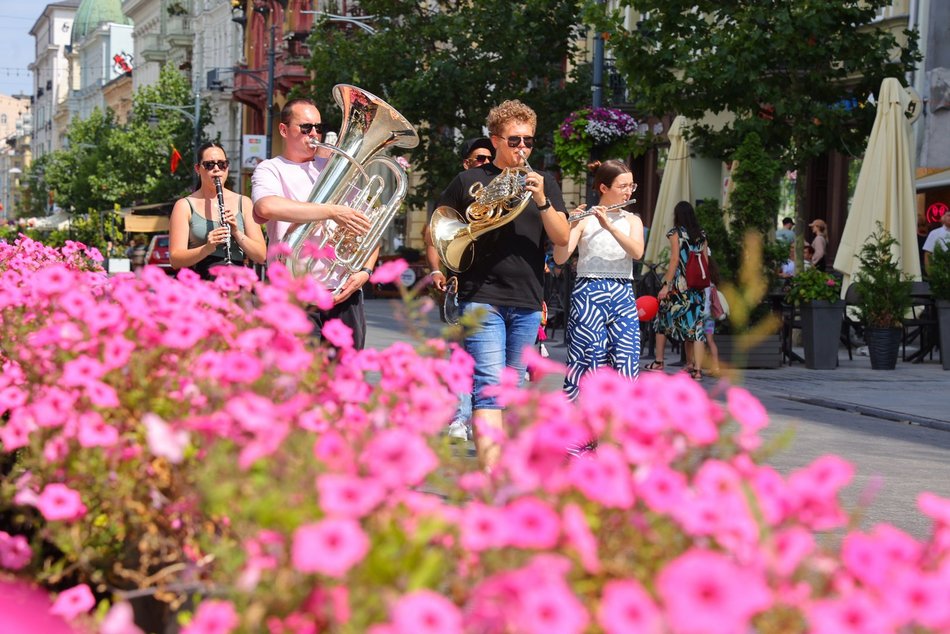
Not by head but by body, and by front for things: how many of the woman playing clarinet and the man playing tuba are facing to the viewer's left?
0

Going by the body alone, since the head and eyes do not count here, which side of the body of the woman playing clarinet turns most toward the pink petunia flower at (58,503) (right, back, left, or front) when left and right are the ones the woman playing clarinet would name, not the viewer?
front

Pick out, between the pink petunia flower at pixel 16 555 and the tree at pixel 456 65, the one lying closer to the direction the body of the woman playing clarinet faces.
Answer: the pink petunia flower

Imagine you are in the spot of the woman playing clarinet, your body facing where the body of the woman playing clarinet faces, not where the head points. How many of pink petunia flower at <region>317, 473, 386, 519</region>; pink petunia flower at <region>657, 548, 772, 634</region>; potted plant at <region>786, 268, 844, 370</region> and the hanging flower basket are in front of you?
2

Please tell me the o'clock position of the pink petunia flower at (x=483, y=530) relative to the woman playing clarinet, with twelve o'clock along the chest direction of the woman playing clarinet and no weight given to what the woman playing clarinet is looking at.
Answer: The pink petunia flower is roughly at 12 o'clock from the woman playing clarinet.

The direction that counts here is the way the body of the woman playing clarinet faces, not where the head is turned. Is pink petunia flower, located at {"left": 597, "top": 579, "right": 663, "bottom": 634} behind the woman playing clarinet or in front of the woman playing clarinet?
in front

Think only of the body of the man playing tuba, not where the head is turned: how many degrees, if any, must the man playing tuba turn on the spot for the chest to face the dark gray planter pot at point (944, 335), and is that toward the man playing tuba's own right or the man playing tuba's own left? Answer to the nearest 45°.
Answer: approximately 90° to the man playing tuba's own left

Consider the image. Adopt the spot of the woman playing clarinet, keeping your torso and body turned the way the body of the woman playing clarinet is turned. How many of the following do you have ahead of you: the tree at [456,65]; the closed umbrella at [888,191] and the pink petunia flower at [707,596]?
1

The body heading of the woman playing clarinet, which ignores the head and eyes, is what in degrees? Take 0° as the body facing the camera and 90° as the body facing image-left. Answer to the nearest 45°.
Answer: approximately 0°

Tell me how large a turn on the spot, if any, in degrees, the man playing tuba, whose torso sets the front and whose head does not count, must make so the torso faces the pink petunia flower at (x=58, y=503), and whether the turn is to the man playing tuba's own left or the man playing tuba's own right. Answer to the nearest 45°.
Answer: approximately 45° to the man playing tuba's own right

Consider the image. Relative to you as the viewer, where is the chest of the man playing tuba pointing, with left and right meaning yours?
facing the viewer and to the right of the viewer

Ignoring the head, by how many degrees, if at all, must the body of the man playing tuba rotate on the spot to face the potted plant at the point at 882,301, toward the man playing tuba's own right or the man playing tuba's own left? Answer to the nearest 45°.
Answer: approximately 90° to the man playing tuba's own left
